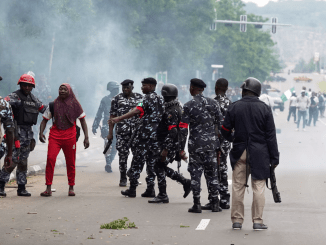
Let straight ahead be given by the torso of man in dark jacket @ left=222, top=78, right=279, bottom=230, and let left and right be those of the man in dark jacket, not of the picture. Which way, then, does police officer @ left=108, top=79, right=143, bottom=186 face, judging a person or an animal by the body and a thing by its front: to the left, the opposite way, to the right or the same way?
the opposite way

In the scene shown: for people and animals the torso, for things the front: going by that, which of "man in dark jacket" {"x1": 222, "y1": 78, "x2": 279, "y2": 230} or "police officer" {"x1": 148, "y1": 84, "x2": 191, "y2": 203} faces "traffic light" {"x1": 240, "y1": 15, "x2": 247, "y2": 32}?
the man in dark jacket

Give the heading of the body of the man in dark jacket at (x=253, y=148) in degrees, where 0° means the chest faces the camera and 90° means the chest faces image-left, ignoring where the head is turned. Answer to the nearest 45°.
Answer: approximately 180°

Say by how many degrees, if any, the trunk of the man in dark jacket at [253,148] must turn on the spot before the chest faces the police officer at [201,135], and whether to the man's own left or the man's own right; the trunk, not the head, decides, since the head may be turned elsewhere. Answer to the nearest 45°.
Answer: approximately 45° to the man's own left

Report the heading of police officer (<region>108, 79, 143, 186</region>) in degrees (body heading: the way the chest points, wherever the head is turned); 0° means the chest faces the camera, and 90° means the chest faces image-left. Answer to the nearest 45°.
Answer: approximately 0°

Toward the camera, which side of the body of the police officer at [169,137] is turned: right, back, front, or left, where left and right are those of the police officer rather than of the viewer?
left

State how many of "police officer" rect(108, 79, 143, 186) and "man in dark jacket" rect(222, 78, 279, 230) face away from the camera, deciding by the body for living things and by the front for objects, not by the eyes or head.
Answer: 1
